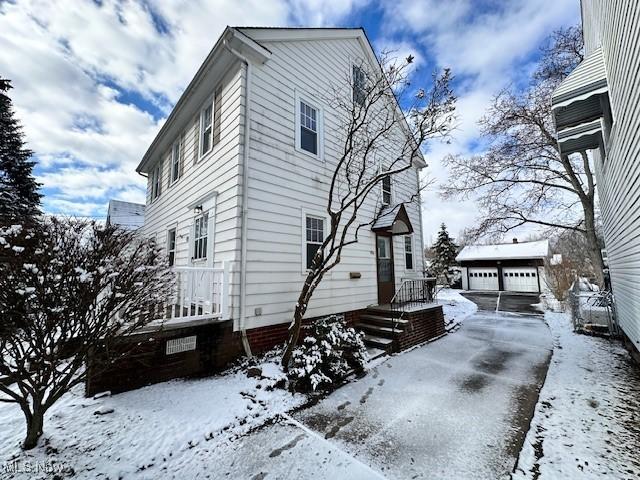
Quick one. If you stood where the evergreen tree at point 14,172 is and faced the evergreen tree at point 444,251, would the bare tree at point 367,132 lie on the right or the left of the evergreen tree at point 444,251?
right

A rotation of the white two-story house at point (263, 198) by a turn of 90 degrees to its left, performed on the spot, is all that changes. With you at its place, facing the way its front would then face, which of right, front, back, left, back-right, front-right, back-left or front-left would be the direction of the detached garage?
left

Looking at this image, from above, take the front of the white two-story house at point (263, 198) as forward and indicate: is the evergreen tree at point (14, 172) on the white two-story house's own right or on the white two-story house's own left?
on the white two-story house's own right

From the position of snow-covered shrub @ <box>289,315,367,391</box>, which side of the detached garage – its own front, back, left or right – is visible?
front

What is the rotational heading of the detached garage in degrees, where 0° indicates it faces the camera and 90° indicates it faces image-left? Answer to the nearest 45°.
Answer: approximately 0°

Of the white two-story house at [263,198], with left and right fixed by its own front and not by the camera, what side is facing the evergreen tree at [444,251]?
back

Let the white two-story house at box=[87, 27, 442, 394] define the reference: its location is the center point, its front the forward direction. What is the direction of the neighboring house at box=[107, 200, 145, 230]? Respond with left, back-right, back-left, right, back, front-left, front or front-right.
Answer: right

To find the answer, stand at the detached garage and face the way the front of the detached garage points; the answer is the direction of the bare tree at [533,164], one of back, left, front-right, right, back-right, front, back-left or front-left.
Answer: front

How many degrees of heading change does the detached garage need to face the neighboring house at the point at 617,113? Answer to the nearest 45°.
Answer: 0° — it already faces it

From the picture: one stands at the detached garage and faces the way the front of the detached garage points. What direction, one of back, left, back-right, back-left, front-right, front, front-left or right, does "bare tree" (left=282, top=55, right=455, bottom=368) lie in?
front

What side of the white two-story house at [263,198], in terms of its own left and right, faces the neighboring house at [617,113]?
left
